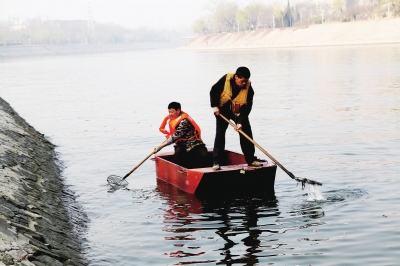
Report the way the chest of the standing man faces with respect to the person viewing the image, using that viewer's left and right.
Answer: facing the viewer and to the right of the viewer

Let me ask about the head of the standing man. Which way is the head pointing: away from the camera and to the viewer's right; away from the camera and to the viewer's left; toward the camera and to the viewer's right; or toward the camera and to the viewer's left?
toward the camera and to the viewer's right

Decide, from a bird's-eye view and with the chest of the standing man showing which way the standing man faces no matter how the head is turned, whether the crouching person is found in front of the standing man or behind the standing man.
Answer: behind
